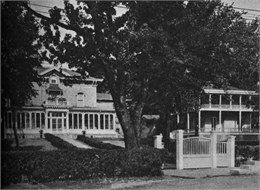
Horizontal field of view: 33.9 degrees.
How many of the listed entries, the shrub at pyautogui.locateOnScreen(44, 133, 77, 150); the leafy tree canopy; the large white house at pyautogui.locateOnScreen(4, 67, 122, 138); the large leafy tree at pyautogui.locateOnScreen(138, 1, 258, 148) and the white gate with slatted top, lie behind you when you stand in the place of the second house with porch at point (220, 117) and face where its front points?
0

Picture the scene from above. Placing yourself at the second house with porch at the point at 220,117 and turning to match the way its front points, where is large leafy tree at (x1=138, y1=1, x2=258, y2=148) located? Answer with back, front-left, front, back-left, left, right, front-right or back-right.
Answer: front

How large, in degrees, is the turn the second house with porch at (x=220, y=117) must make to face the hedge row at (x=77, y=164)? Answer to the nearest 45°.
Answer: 0° — it already faces it

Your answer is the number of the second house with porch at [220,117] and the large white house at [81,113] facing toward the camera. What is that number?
2

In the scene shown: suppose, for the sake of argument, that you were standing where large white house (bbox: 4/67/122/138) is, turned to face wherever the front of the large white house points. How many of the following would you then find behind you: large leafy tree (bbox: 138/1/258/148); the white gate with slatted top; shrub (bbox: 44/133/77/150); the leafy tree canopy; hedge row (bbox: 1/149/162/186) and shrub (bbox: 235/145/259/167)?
0

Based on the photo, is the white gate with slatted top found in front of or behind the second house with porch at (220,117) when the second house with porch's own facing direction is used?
in front

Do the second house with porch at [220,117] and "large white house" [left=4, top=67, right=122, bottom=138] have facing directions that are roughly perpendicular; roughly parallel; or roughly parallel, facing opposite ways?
roughly parallel

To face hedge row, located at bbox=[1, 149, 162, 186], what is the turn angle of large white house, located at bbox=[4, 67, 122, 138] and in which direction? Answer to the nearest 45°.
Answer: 0° — it already faces it

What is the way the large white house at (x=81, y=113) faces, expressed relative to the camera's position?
facing the viewer

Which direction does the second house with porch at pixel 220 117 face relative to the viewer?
toward the camera

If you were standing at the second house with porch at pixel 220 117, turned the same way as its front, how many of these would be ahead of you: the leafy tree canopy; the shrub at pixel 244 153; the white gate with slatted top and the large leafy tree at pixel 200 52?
4

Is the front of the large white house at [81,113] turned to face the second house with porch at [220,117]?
no

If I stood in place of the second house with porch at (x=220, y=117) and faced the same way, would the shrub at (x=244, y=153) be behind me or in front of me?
in front

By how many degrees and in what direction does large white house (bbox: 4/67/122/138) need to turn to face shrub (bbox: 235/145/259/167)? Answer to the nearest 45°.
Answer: approximately 45° to its left
